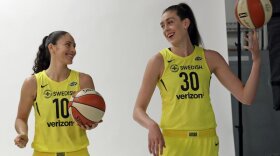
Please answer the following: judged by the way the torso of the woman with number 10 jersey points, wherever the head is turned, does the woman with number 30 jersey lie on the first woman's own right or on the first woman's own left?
on the first woman's own left

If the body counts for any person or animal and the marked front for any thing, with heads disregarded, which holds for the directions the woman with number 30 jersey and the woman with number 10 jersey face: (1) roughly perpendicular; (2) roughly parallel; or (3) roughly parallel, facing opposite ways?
roughly parallel

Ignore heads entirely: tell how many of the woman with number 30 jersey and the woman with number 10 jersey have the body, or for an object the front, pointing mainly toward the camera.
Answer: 2

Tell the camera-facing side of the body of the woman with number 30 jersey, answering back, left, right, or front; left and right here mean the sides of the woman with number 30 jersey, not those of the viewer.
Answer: front

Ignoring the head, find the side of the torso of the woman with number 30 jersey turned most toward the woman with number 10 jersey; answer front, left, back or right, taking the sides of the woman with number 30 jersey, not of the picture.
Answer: right

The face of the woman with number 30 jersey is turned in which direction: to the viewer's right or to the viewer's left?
to the viewer's left

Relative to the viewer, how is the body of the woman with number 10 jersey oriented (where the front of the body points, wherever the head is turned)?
toward the camera

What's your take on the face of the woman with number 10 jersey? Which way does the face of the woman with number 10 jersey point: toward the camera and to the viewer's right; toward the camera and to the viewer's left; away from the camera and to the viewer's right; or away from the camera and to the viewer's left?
toward the camera and to the viewer's right
